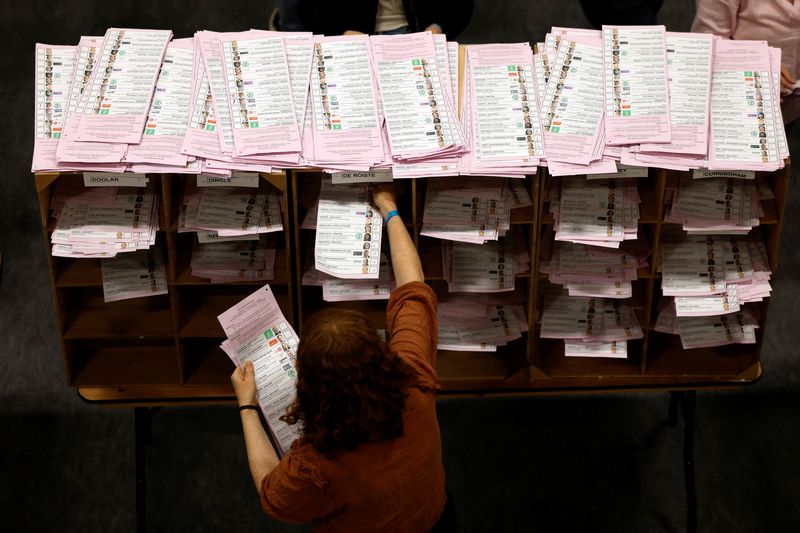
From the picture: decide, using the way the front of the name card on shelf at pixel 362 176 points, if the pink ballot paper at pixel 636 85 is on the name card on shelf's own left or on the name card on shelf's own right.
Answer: on the name card on shelf's own left

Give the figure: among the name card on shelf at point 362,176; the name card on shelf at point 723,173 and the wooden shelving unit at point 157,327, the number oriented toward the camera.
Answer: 3

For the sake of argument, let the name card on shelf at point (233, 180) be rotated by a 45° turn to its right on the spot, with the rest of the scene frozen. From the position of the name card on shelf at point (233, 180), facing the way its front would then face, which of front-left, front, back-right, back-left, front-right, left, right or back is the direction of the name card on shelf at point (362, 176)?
back-left

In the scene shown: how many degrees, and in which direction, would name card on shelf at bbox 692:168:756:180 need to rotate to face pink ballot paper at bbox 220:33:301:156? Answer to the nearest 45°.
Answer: approximately 90° to its right

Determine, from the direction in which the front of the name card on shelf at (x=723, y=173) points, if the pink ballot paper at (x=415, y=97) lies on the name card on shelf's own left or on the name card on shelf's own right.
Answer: on the name card on shelf's own right

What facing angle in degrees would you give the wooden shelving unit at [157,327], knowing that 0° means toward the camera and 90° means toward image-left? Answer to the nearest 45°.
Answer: approximately 0°

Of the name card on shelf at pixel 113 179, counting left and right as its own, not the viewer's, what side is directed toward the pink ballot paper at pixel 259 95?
left
